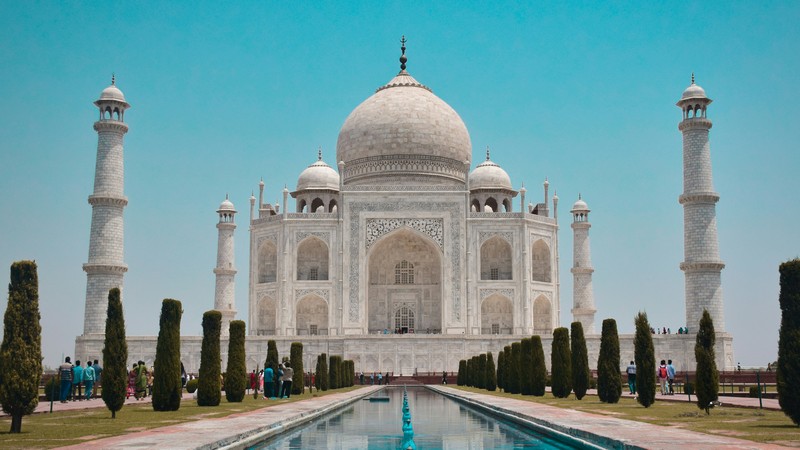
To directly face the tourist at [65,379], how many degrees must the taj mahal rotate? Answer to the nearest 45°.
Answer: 0° — it already faces them

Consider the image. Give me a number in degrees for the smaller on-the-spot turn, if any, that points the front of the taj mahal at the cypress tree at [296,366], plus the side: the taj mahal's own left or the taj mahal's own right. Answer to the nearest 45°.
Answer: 0° — it already faces it

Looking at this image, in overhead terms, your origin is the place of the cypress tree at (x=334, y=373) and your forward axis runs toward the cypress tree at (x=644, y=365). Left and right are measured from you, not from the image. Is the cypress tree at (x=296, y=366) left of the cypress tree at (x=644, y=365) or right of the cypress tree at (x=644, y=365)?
right

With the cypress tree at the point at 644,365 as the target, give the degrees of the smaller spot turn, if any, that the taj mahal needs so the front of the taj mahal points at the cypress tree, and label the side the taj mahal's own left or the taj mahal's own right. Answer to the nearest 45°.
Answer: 0° — it already faces it

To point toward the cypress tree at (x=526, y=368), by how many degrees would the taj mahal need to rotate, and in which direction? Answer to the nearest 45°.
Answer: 0° — it already faces it

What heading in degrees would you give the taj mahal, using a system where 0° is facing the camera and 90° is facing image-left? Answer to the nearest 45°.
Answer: approximately 0°

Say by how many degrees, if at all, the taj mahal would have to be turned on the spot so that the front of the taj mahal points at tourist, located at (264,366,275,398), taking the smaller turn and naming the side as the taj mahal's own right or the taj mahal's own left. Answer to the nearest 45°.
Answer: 0° — it already faces them

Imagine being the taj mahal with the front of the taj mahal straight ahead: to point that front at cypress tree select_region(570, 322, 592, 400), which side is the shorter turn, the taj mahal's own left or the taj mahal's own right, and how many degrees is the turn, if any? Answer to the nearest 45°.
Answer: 0° — it already faces it

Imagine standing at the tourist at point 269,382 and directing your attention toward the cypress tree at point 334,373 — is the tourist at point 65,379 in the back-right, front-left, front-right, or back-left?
back-left

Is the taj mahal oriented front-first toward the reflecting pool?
yes
